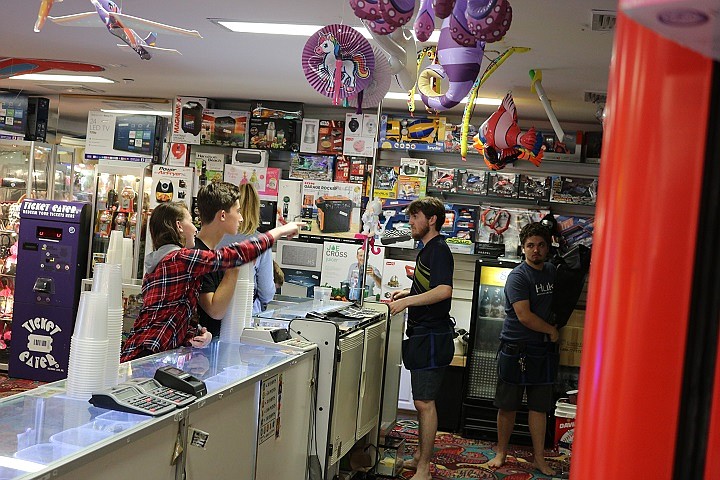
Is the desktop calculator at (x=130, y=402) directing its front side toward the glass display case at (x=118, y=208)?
no

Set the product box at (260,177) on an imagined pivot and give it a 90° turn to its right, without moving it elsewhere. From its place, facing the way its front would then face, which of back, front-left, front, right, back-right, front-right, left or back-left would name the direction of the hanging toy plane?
left

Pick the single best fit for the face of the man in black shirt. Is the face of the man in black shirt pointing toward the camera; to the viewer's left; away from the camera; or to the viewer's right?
to the viewer's left

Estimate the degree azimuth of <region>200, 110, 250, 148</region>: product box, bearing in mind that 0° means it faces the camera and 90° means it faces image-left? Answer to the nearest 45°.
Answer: approximately 0°

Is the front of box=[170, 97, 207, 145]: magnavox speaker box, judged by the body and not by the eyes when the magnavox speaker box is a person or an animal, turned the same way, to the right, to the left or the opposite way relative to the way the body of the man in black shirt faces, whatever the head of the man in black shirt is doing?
to the left

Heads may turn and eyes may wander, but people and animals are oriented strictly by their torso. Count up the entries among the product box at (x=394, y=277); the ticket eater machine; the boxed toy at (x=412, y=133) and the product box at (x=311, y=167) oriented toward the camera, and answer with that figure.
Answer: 4

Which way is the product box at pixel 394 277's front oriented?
toward the camera

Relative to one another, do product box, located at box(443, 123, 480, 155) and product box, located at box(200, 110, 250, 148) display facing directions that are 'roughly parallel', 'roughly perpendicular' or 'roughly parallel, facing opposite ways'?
roughly parallel

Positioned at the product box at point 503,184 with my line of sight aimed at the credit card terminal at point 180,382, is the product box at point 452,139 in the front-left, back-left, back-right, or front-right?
front-right

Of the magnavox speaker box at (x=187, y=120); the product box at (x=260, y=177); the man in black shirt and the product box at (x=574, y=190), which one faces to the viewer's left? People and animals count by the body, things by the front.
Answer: the man in black shirt

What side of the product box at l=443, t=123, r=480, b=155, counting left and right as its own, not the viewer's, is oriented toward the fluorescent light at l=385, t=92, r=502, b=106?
front

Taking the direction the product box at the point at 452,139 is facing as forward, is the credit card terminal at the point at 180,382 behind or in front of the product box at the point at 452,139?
in front

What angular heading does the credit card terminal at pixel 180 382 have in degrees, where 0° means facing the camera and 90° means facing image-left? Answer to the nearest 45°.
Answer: approximately 315°

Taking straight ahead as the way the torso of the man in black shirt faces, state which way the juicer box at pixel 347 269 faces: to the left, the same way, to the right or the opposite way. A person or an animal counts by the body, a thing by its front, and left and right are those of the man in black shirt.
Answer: to the left

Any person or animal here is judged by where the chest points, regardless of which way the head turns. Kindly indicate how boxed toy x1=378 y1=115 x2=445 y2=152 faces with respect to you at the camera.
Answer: facing the viewer

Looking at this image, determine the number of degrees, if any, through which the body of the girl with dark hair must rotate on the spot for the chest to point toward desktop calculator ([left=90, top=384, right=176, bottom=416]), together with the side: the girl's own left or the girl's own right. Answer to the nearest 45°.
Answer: approximately 135° to the girl's own right
